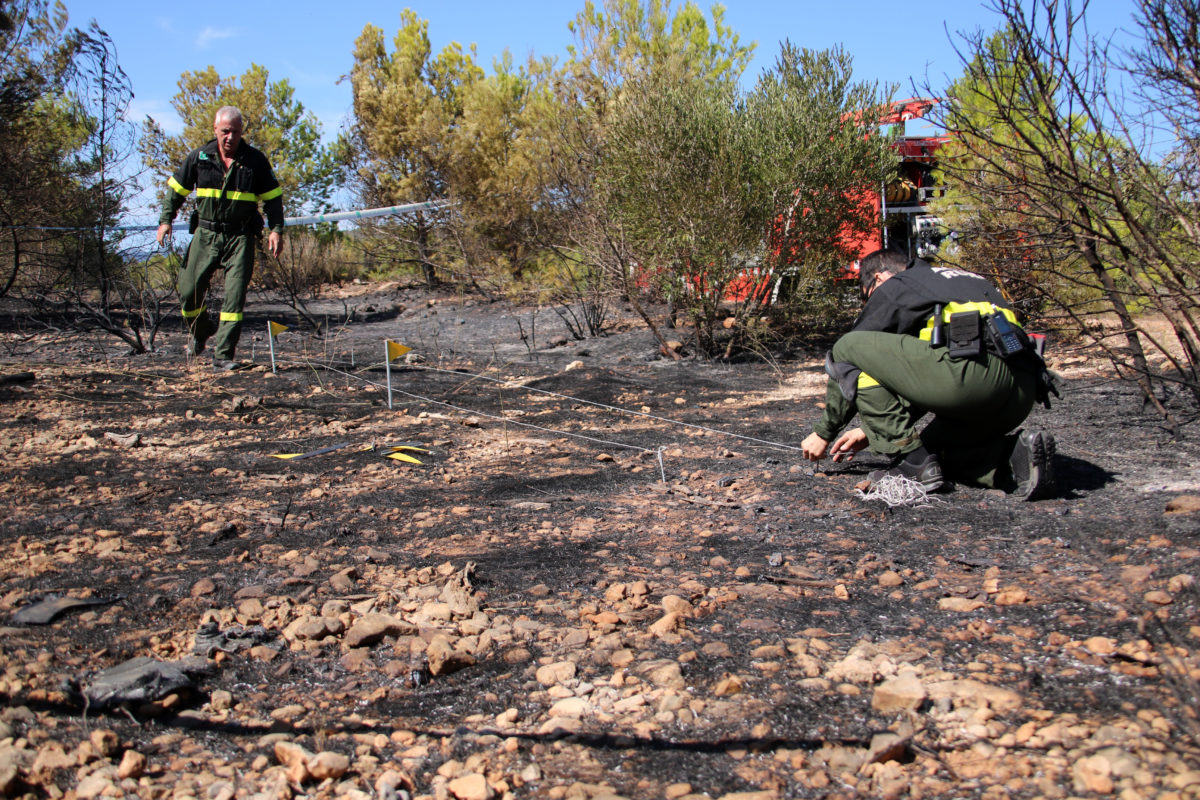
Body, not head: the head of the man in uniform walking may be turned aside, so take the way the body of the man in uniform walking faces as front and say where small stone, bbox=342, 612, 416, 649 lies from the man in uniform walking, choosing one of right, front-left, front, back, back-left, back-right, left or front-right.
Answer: front

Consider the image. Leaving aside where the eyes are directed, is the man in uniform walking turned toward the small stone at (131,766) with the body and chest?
yes

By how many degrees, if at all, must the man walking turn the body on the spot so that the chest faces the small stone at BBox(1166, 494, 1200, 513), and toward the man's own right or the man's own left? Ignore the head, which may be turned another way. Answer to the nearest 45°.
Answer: approximately 45° to the man's own left

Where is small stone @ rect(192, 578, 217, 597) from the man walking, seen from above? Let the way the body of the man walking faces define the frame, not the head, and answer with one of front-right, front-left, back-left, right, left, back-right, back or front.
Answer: front

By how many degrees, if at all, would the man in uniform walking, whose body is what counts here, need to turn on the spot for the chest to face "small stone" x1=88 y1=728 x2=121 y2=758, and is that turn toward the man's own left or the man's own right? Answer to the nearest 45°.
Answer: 0° — they already face it

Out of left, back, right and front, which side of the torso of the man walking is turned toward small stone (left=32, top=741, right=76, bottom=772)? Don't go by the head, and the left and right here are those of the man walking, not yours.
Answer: front

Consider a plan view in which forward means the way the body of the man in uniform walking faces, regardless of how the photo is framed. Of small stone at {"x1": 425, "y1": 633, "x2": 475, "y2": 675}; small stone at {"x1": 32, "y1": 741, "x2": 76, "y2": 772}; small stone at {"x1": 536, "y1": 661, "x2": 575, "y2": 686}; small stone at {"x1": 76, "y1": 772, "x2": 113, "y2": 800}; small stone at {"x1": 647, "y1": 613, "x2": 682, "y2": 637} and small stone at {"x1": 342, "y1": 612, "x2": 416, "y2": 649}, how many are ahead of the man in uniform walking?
6

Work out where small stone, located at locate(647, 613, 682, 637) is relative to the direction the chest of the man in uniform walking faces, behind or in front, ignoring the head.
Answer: in front

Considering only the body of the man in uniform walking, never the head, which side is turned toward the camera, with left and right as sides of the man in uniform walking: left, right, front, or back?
front

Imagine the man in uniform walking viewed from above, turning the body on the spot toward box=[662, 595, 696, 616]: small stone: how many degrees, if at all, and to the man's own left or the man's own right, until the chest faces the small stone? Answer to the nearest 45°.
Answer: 0° — they already face it

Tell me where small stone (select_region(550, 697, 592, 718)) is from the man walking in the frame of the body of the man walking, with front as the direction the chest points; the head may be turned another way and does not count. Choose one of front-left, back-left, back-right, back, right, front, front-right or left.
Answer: front

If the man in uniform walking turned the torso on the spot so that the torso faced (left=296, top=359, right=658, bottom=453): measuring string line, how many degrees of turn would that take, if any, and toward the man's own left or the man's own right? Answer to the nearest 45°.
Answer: approximately 45° to the man's own left
